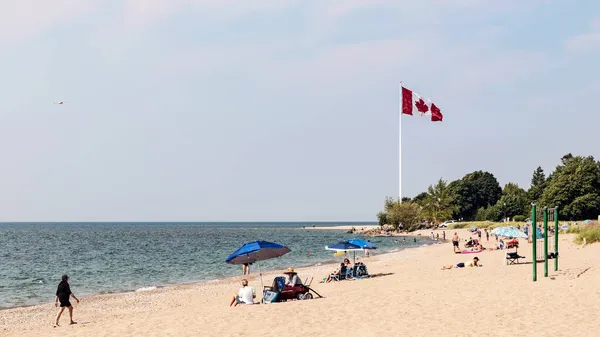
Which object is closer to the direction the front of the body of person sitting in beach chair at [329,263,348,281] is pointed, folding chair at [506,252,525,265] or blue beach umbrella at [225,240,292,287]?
the blue beach umbrella

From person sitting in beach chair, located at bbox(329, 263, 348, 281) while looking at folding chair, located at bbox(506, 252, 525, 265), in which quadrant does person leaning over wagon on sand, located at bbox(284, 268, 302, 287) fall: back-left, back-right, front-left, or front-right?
back-right

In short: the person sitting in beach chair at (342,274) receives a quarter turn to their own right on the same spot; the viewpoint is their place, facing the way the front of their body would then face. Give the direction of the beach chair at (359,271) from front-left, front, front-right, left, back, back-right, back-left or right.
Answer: front-right

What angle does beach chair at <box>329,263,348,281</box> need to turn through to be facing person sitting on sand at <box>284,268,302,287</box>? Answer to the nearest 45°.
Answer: approximately 90° to its left

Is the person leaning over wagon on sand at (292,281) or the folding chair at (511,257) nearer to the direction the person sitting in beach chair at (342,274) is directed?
the person leaning over wagon on sand

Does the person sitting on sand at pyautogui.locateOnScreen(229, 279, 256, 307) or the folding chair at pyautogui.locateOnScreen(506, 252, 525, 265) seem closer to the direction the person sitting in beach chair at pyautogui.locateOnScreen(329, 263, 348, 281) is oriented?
the person sitting on sand

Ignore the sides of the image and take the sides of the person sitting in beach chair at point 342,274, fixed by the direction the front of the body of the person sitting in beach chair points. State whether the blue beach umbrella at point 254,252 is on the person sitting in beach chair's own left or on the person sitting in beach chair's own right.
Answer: on the person sitting in beach chair's own left

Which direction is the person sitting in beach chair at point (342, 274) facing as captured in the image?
to the viewer's left

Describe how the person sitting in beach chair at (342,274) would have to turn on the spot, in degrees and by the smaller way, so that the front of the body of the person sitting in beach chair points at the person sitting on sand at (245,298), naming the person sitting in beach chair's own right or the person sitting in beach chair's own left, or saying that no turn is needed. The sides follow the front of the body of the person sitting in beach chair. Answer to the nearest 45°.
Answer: approximately 90° to the person sitting in beach chair's own left

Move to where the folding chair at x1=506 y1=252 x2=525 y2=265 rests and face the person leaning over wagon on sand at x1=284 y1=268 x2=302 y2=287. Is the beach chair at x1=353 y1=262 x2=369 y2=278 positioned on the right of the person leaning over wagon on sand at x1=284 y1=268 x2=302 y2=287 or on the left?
right

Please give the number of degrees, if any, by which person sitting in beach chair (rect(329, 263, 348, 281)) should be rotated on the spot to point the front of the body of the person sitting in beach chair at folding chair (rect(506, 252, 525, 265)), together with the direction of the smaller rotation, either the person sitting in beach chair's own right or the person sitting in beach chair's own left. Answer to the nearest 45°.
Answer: approximately 180°
